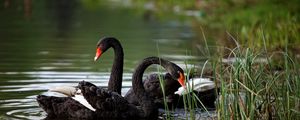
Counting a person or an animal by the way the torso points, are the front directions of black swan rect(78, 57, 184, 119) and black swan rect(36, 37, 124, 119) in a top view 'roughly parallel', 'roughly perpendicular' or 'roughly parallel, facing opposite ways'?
roughly parallel

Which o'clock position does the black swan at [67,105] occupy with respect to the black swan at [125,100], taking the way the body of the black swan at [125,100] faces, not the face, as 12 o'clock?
the black swan at [67,105] is roughly at 6 o'clock from the black swan at [125,100].

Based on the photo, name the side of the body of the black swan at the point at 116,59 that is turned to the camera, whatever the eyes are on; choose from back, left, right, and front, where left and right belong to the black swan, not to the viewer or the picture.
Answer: right

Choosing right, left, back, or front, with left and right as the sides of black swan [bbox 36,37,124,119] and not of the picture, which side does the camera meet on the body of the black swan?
right

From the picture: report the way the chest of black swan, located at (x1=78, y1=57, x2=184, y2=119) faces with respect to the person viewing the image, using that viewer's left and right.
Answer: facing to the right of the viewer
